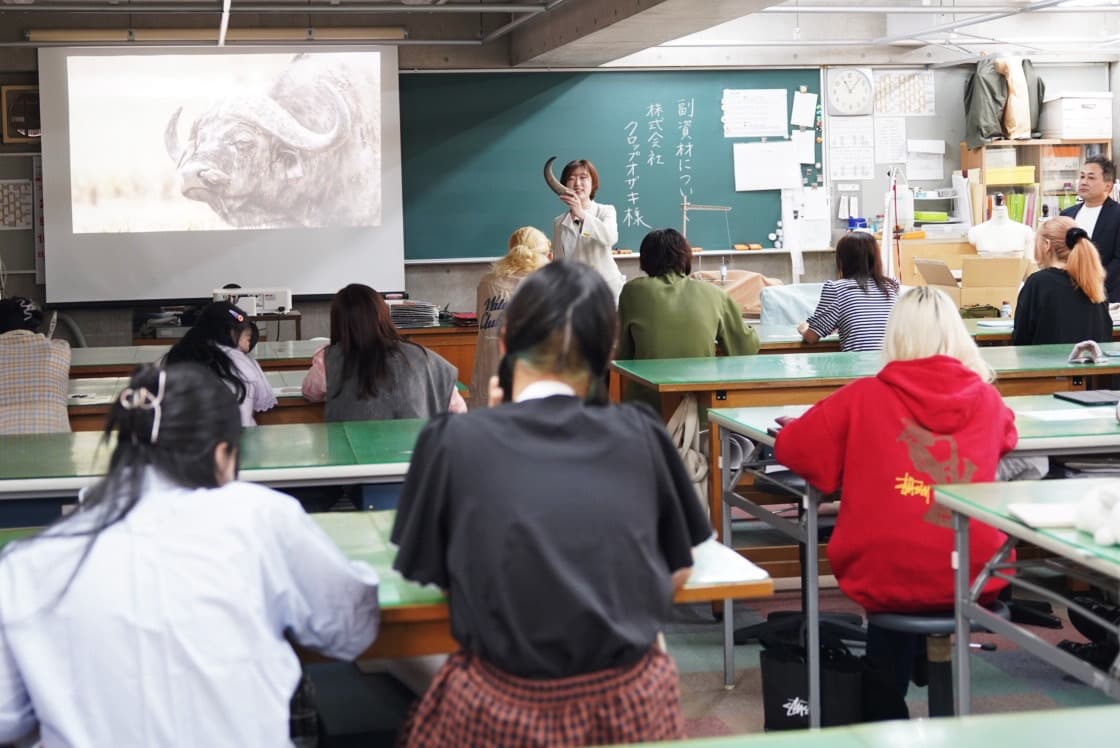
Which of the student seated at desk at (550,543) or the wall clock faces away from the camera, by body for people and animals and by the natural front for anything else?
the student seated at desk

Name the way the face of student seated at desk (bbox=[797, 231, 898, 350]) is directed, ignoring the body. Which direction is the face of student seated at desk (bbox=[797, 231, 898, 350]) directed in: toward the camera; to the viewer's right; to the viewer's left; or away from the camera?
away from the camera

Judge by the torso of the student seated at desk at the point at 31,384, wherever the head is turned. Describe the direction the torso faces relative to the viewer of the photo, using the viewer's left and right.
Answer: facing away from the viewer

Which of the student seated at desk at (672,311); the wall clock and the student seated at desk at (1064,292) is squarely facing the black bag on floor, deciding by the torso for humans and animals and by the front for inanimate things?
the wall clock

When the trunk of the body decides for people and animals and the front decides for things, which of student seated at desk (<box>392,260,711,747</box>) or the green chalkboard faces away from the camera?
the student seated at desk

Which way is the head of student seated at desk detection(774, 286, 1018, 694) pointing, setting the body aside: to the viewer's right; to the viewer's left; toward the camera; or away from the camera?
away from the camera

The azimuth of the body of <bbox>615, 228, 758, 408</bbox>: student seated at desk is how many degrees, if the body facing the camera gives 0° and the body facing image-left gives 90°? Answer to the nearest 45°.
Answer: approximately 180°

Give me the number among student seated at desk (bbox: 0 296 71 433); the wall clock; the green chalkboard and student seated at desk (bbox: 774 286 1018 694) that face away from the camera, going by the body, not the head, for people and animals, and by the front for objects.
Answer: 2

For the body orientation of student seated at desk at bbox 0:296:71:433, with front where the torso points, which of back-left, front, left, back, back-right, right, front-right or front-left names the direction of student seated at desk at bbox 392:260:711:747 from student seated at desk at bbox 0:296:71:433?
back
